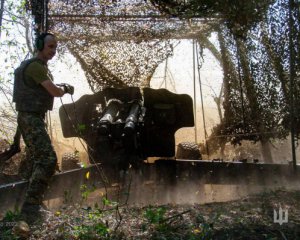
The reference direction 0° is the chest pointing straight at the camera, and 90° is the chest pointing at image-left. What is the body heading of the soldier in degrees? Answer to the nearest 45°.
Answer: approximately 270°

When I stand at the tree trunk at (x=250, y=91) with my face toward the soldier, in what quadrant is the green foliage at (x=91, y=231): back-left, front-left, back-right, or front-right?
front-left

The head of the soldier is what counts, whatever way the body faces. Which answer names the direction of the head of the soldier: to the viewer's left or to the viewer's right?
to the viewer's right

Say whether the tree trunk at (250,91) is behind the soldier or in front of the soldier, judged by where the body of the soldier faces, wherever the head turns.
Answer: in front

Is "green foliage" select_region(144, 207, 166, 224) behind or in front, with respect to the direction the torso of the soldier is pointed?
in front

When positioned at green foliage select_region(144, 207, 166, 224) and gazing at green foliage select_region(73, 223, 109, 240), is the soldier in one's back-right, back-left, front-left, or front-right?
front-right

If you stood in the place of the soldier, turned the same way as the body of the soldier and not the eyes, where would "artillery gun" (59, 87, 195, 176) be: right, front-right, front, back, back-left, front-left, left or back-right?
front-left

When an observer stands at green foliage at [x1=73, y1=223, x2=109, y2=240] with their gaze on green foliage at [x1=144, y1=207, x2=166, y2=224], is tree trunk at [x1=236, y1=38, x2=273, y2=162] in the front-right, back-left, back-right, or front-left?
front-left

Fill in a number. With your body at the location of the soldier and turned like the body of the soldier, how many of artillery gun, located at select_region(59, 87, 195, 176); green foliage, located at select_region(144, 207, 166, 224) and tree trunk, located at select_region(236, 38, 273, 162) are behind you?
0

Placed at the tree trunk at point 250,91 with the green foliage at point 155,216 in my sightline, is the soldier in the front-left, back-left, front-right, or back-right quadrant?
front-right
